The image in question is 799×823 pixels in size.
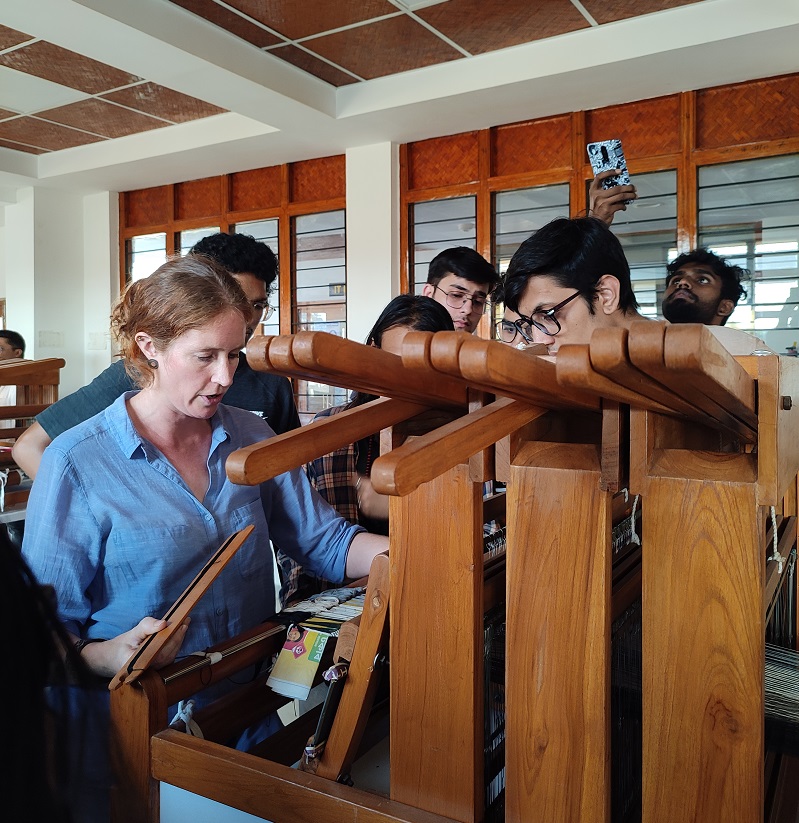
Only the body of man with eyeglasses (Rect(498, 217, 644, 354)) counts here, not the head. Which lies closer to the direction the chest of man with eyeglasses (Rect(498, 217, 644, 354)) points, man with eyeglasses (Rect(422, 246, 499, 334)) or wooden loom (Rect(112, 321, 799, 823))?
the wooden loom

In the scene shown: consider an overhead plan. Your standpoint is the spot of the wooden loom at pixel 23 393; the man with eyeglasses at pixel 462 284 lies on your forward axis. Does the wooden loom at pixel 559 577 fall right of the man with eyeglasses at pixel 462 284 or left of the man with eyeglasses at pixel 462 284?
right

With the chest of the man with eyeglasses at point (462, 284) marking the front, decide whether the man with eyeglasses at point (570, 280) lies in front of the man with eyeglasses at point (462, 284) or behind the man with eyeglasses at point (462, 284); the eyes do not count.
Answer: in front

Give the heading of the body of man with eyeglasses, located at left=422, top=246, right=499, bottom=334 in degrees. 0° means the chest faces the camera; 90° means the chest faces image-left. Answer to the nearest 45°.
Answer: approximately 315°
